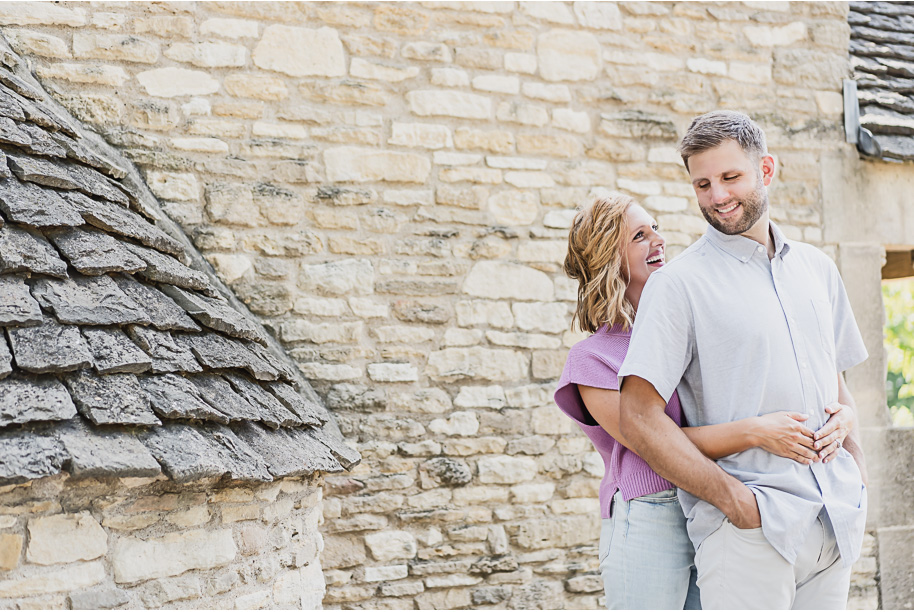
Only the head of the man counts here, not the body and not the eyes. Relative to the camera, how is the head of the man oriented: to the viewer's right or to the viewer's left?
to the viewer's left

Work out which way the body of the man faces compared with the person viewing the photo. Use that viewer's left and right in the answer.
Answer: facing the viewer and to the right of the viewer

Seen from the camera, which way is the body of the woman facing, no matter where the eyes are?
to the viewer's right
